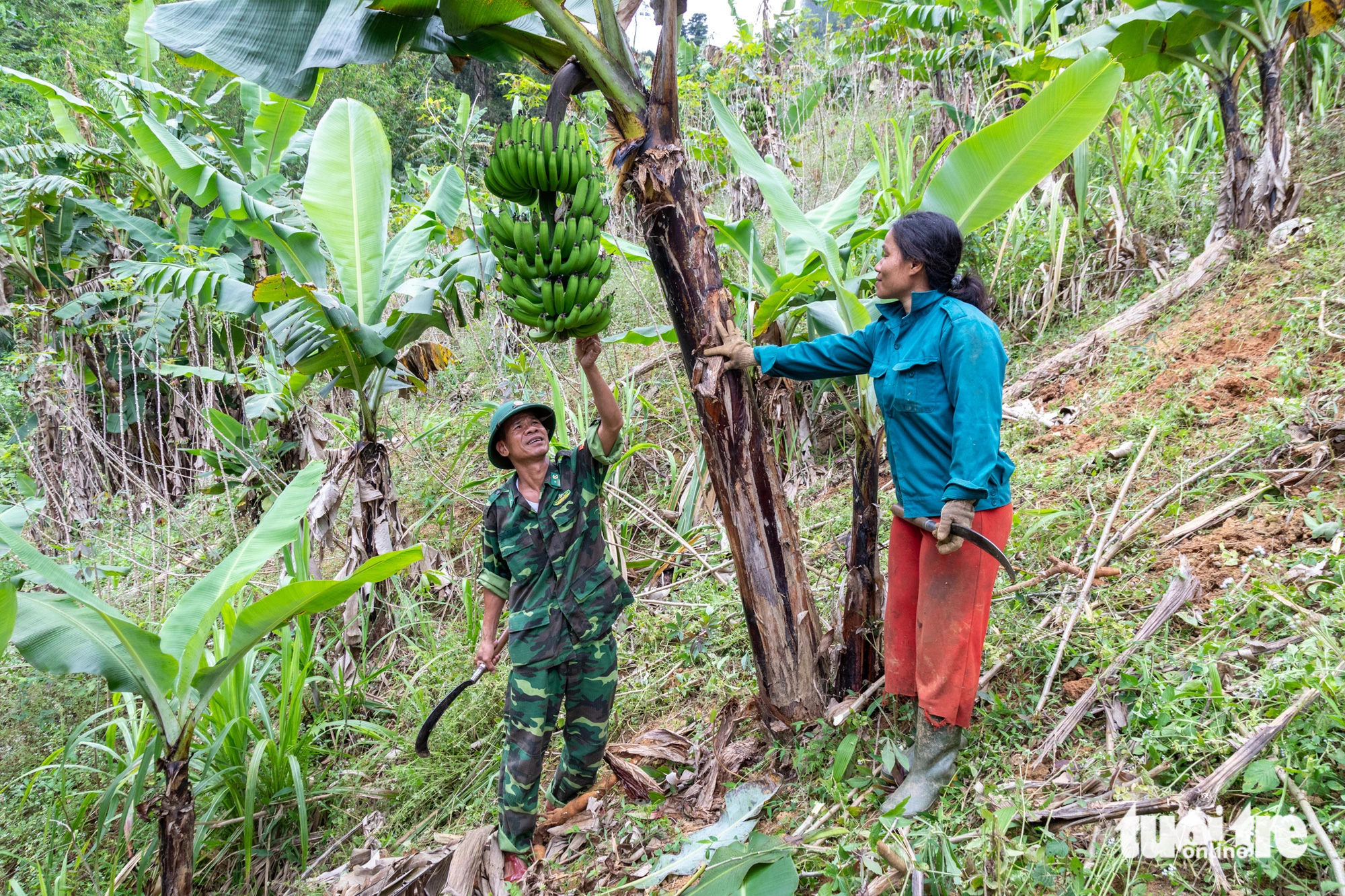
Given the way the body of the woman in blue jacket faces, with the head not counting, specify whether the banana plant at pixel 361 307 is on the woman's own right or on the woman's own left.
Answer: on the woman's own right

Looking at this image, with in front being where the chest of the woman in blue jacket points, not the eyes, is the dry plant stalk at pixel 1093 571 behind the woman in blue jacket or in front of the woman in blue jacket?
behind

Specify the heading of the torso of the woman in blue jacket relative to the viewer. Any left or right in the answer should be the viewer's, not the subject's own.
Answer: facing the viewer and to the left of the viewer

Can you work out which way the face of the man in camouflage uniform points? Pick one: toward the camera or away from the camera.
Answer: toward the camera

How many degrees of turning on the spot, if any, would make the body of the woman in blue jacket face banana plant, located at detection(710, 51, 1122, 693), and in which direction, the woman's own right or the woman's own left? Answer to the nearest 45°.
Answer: approximately 135° to the woman's own right

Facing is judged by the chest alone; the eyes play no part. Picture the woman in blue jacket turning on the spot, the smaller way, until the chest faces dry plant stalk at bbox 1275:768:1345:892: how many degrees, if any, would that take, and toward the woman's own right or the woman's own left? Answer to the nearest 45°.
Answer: approximately 90° to the woman's own left

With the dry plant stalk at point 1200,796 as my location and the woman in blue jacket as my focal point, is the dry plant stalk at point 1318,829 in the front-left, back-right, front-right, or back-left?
back-left

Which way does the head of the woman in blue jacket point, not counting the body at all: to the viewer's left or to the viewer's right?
to the viewer's left

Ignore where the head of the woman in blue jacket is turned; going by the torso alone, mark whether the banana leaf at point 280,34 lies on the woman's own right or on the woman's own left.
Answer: on the woman's own right
